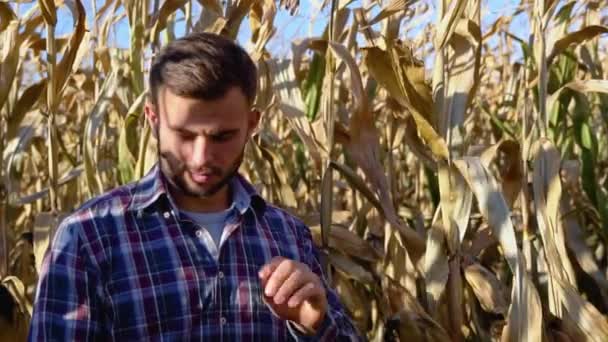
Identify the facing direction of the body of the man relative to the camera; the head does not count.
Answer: toward the camera

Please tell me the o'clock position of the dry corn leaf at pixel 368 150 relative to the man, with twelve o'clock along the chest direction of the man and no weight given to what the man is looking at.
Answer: The dry corn leaf is roughly at 7 o'clock from the man.

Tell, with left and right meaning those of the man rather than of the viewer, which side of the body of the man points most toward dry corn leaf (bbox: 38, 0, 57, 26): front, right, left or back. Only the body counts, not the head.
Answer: back

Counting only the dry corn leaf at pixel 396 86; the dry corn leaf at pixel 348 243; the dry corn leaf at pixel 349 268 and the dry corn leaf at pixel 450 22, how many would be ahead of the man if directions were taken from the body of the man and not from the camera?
0

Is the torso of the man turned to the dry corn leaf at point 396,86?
no

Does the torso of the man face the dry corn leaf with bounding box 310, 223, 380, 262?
no

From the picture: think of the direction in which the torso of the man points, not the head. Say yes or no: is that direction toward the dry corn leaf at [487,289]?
no

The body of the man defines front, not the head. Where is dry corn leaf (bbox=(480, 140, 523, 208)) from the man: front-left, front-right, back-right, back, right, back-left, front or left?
back-left

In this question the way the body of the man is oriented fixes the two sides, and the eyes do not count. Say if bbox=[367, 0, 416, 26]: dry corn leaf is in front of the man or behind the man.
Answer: behind

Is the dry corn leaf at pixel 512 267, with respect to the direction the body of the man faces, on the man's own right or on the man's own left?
on the man's own left

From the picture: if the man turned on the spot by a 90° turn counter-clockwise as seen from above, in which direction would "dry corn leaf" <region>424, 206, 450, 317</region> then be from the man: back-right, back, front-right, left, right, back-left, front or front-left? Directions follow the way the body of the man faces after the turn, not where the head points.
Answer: front-left

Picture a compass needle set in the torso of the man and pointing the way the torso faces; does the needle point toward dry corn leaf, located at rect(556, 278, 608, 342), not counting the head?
no

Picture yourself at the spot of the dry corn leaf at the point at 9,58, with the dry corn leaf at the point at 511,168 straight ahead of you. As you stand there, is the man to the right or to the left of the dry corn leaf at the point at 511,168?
right

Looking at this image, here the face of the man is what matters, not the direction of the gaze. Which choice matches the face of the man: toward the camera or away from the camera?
toward the camera
